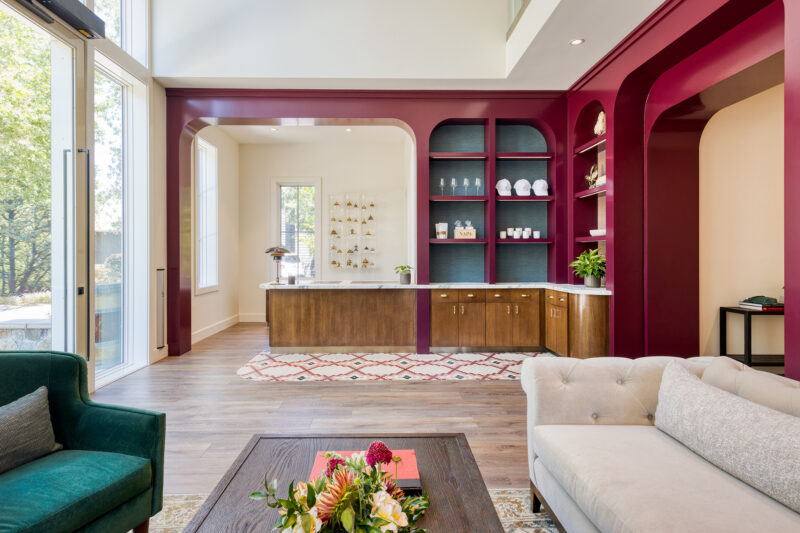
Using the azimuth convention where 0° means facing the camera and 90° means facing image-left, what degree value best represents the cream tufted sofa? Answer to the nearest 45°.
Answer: approximately 45°

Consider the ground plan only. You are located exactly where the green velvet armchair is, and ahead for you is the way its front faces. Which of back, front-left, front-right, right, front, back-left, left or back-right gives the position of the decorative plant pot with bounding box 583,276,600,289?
front-left

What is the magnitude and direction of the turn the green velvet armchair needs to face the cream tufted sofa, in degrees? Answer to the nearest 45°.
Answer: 0° — it already faces it

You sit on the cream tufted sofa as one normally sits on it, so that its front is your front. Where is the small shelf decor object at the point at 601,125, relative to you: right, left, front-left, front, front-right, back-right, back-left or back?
back-right

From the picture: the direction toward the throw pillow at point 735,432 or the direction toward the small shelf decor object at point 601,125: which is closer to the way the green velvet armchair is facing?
the throw pillow

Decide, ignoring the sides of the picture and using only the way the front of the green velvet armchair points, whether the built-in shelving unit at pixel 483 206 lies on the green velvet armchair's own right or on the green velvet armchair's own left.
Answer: on the green velvet armchair's own left

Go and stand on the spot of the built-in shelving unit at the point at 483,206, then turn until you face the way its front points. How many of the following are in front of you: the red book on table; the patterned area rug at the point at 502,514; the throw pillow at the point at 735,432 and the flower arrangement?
4

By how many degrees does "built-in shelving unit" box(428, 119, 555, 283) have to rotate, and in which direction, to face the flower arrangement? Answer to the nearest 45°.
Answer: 0° — it already faces it

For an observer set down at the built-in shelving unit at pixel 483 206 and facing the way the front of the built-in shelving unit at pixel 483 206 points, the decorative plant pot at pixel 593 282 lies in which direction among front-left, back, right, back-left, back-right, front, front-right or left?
front-left

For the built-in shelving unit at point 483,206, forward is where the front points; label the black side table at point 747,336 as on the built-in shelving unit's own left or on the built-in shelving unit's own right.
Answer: on the built-in shelving unit's own left

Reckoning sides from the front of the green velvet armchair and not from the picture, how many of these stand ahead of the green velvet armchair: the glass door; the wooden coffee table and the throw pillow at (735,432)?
2

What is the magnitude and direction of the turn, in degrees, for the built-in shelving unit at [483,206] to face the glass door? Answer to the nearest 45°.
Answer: approximately 45° to its right

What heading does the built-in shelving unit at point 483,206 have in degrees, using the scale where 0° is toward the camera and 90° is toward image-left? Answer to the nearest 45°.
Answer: approximately 0°
